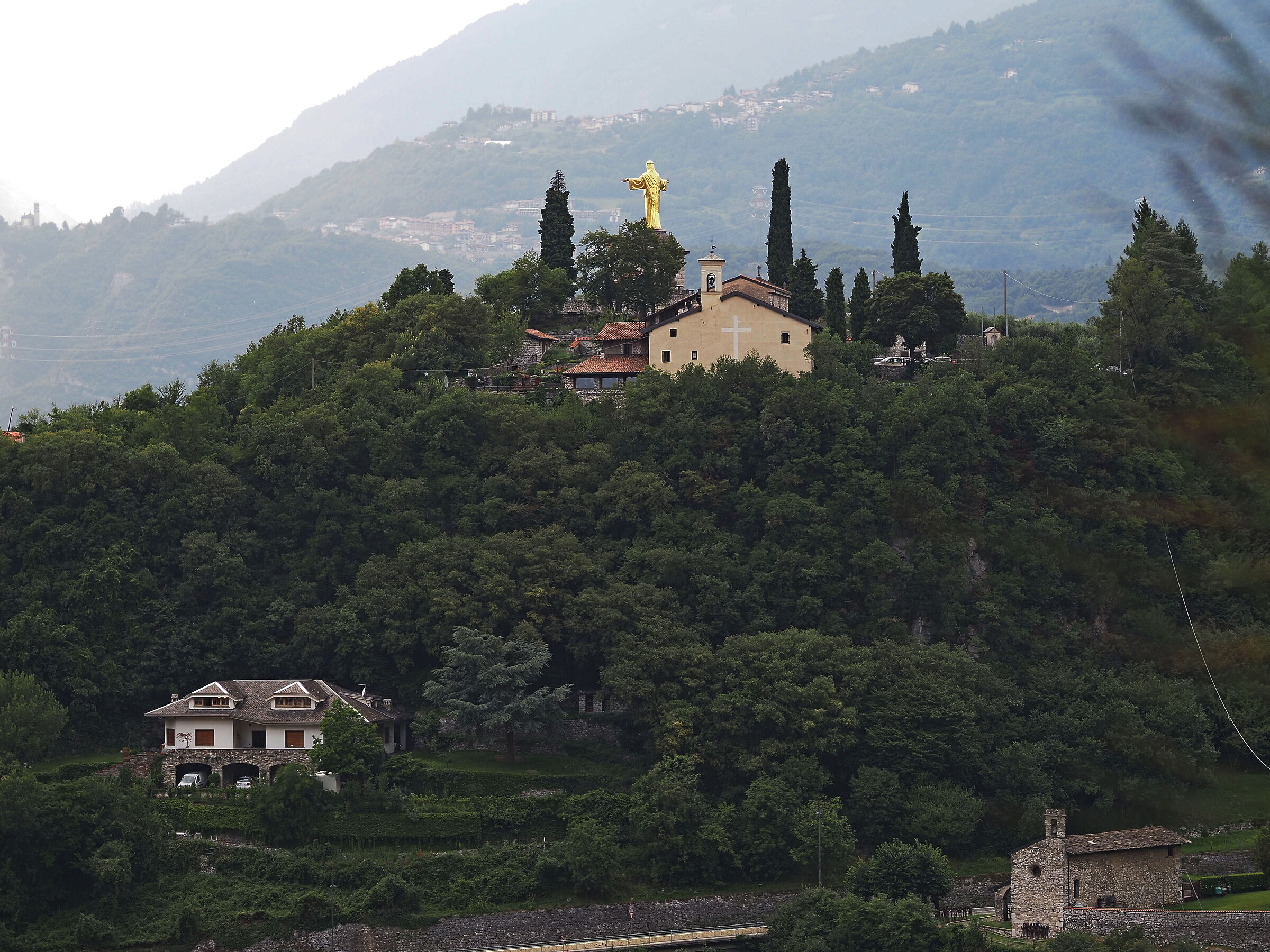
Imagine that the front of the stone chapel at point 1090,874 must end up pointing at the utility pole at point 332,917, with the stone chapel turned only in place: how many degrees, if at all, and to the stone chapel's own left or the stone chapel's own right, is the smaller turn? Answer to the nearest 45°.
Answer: approximately 45° to the stone chapel's own right

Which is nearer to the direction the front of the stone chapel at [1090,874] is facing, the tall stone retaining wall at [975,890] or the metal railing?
the metal railing

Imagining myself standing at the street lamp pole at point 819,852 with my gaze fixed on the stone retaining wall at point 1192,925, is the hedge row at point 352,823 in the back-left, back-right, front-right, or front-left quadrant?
back-right

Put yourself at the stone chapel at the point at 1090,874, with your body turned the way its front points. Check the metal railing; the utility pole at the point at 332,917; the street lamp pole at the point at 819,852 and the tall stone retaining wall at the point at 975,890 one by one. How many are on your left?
0

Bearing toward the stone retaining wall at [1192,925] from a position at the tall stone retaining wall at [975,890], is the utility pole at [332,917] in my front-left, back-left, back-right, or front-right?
back-right

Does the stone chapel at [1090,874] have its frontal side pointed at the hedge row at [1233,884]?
no

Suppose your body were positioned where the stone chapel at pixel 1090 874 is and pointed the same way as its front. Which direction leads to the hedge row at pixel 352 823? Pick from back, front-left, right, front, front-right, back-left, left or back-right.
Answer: front-right

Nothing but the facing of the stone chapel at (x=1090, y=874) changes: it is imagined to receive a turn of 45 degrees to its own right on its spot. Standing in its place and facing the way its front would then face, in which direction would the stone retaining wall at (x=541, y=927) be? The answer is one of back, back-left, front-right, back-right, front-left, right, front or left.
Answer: front

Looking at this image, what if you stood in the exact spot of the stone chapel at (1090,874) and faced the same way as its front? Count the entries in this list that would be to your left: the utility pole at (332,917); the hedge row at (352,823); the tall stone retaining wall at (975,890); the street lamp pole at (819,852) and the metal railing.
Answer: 0

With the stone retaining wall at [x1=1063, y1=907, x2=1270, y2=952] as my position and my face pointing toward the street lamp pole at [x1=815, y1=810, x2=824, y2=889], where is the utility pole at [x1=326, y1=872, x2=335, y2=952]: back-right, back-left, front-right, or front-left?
front-left

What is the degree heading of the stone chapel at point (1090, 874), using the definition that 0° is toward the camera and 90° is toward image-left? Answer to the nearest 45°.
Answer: approximately 45°

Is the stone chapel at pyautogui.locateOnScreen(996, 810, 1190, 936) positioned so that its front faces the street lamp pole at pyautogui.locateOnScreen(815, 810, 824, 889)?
no

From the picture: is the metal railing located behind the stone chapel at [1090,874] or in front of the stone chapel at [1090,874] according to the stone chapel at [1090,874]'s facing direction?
in front

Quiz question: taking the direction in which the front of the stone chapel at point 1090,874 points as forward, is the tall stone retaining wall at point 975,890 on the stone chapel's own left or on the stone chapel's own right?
on the stone chapel's own right
